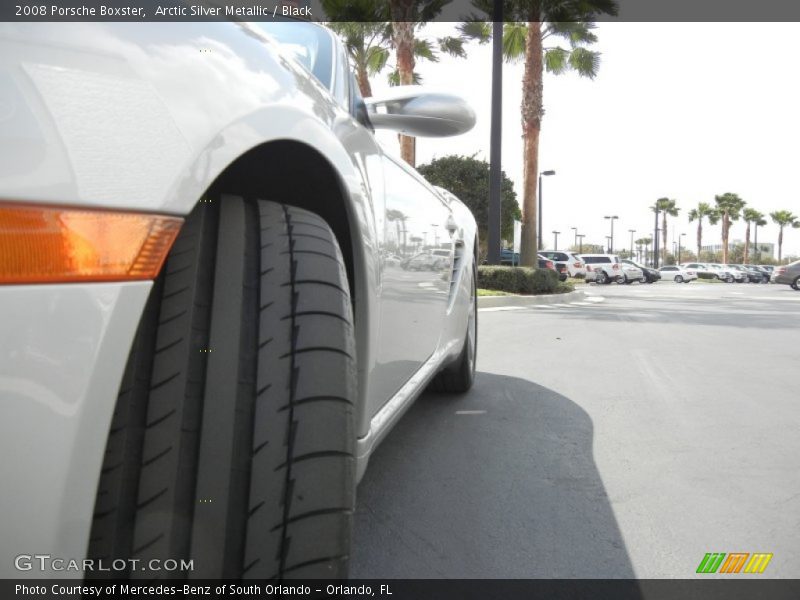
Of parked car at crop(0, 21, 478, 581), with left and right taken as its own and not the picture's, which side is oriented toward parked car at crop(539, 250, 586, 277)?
back

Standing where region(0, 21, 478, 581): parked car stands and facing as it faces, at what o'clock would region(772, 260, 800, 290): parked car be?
region(772, 260, 800, 290): parked car is roughly at 6 o'clock from region(0, 21, 478, 581): parked car.

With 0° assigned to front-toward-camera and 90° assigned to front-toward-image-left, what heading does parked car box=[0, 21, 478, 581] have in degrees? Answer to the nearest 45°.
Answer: approximately 45°

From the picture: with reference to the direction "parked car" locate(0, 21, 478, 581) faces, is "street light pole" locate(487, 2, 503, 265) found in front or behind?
behind

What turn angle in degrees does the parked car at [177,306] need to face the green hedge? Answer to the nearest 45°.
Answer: approximately 180°

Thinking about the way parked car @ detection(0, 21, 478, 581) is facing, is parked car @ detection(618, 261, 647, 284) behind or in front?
behind

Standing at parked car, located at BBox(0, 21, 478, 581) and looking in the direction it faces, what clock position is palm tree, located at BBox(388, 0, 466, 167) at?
The palm tree is roughly at 5 o'clock from the parked car.

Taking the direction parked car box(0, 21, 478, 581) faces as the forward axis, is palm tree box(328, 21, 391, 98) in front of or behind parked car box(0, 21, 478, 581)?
behind
